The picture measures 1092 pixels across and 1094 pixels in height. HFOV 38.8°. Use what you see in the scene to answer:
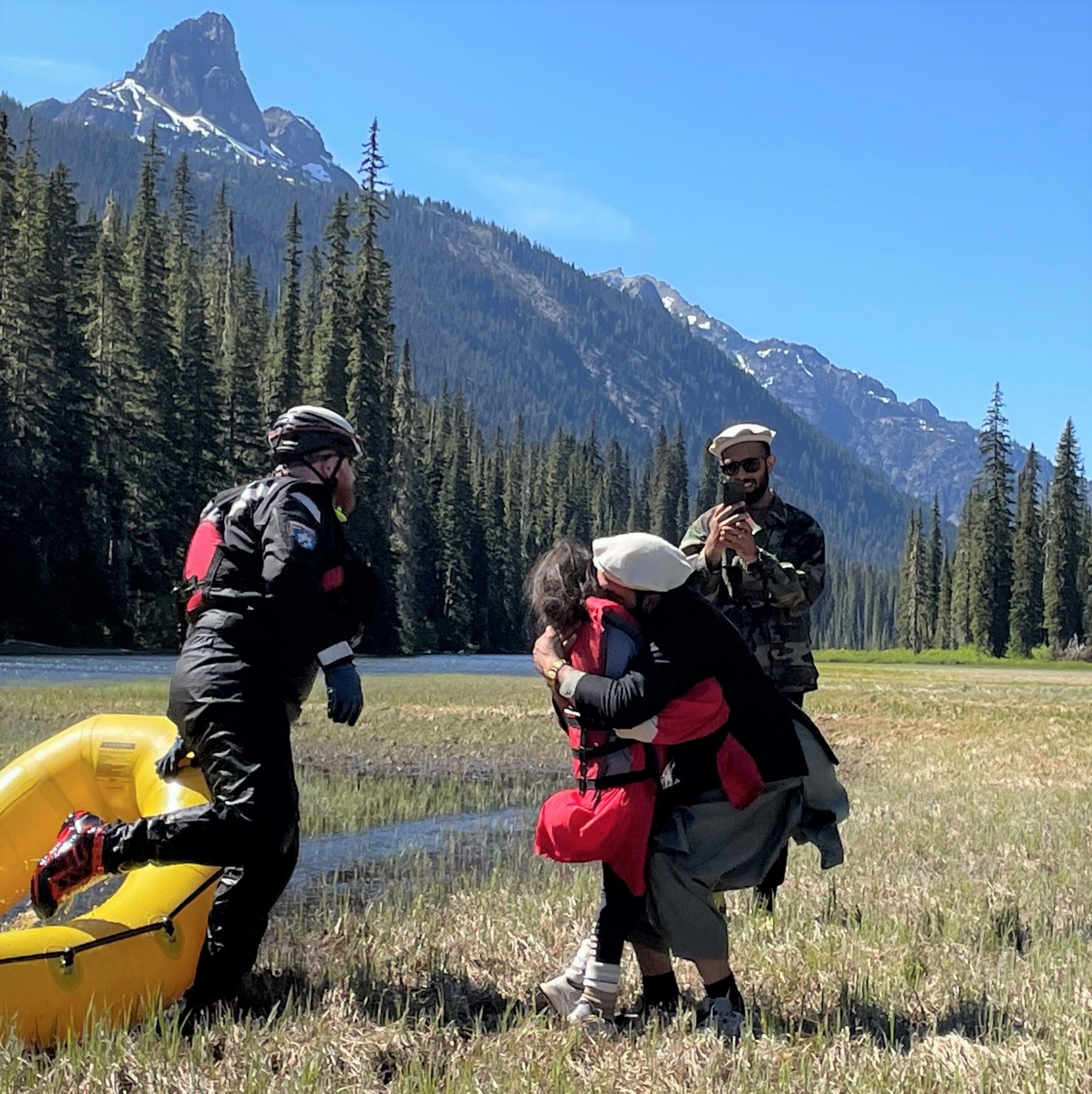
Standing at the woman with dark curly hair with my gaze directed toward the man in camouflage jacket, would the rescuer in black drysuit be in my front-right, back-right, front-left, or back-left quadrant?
back-left

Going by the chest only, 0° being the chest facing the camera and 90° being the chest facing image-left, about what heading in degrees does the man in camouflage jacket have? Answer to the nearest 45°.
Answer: approximately 45°

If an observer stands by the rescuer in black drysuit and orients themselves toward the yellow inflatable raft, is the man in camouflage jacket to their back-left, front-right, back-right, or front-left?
back-right

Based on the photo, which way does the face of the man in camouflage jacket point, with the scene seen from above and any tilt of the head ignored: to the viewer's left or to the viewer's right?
to the viewer's left

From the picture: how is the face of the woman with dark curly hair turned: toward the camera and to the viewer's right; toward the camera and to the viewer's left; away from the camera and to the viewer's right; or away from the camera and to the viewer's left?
away from the camera and to the viewer's right

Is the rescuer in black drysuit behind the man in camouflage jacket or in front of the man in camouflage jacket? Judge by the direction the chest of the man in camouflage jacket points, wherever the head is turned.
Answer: in front

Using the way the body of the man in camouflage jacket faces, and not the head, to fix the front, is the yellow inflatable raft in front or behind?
in front
